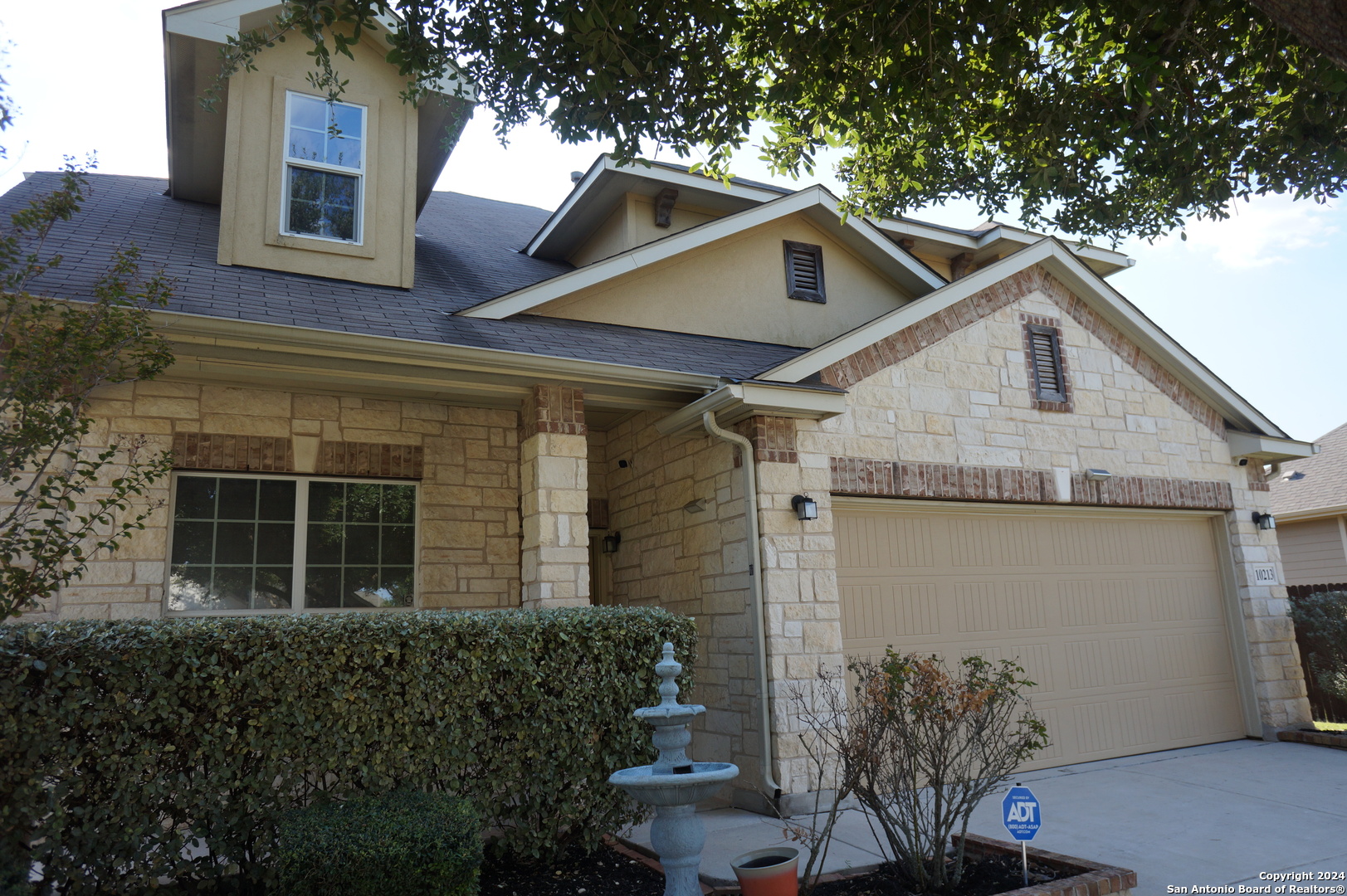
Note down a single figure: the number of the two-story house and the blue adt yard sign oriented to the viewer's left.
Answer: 0

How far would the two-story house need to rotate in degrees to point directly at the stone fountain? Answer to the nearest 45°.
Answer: approximately 45° to its right

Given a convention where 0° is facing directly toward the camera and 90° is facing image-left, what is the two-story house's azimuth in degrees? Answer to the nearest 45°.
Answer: approximately 315°

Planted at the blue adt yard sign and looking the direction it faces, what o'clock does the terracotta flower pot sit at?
The terracotta flower pot is roughly at 2 o'clock from the blue adt yard sign.

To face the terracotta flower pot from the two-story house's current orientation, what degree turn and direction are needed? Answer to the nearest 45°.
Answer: approximately 45° to its right

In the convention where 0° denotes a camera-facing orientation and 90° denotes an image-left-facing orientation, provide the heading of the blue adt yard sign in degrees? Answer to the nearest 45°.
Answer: approximately 0°

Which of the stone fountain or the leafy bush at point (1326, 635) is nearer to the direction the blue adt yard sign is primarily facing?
the stone fountain

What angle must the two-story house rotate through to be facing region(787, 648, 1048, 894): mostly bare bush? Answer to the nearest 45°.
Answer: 0° — it already faces it

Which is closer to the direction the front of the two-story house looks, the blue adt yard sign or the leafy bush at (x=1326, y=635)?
the blue adt yard sign

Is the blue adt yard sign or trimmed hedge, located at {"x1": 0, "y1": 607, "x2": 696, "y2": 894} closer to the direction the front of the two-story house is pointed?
the blue adt yard sign

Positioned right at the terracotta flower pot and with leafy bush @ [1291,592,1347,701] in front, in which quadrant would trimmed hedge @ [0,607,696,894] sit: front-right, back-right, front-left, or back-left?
back-left
